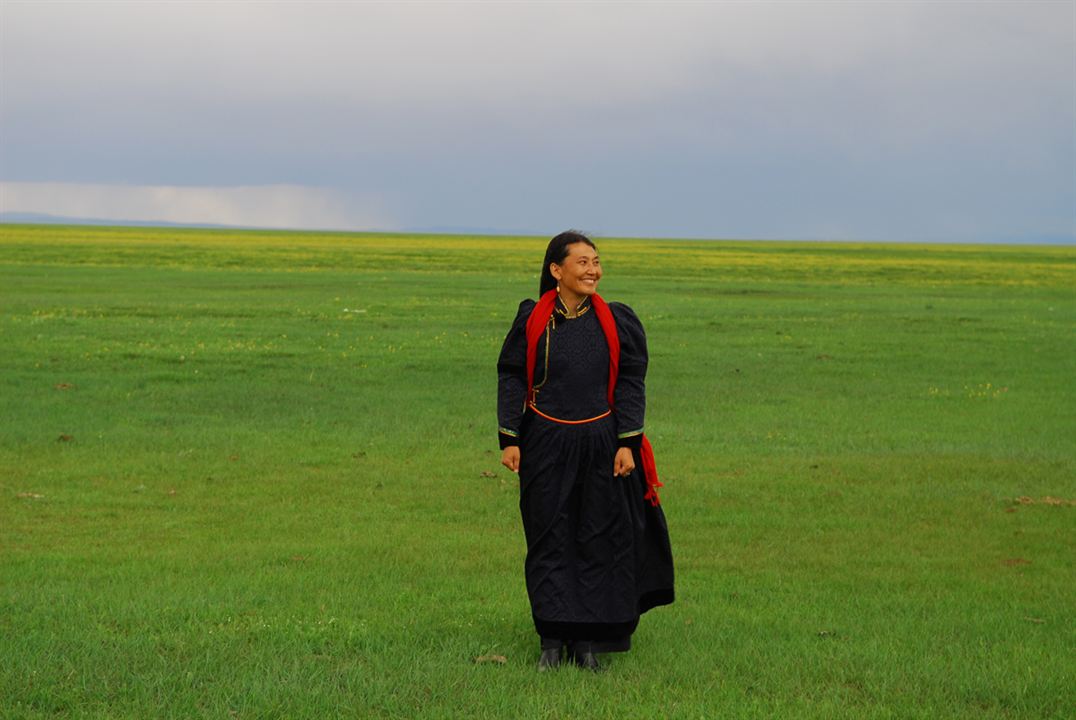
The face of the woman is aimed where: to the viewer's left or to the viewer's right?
to the viewer's right

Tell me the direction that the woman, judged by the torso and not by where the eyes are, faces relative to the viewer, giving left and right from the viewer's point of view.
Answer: facing the viewer
